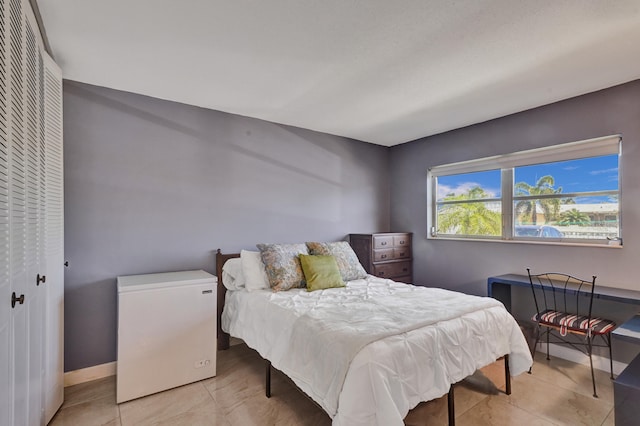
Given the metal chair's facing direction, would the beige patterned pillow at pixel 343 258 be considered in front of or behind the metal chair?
behind

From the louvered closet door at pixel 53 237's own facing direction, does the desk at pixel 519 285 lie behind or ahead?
ahead

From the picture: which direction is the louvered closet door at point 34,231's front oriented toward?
to the viewer's right

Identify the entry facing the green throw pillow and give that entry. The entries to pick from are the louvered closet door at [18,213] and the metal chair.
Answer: the louvered closet door

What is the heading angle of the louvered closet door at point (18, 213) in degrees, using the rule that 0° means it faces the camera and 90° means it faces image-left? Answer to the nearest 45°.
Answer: approximately 270°

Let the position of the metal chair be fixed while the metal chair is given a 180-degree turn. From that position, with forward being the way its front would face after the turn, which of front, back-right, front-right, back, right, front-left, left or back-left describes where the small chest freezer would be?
front

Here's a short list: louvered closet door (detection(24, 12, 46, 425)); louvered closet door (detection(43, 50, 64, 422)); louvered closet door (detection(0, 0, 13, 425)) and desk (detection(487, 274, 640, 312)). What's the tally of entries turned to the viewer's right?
3

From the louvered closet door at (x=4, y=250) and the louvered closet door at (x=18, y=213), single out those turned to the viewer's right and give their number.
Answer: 2

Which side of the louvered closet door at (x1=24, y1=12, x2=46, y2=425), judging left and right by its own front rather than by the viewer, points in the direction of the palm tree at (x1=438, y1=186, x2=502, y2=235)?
front

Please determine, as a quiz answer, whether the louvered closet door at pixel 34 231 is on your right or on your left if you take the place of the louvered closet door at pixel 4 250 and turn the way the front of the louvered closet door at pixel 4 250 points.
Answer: on your left

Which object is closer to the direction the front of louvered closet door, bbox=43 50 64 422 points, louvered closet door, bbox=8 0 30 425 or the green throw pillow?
the green throw pillow

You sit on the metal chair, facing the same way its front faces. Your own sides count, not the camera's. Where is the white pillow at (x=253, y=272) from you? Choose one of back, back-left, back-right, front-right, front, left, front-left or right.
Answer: back

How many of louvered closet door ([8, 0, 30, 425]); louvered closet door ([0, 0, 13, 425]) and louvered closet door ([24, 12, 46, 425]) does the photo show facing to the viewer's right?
3

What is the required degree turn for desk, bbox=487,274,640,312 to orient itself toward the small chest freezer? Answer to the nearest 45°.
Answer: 0° — it already faces it

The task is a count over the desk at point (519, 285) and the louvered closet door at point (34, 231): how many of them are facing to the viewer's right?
1
